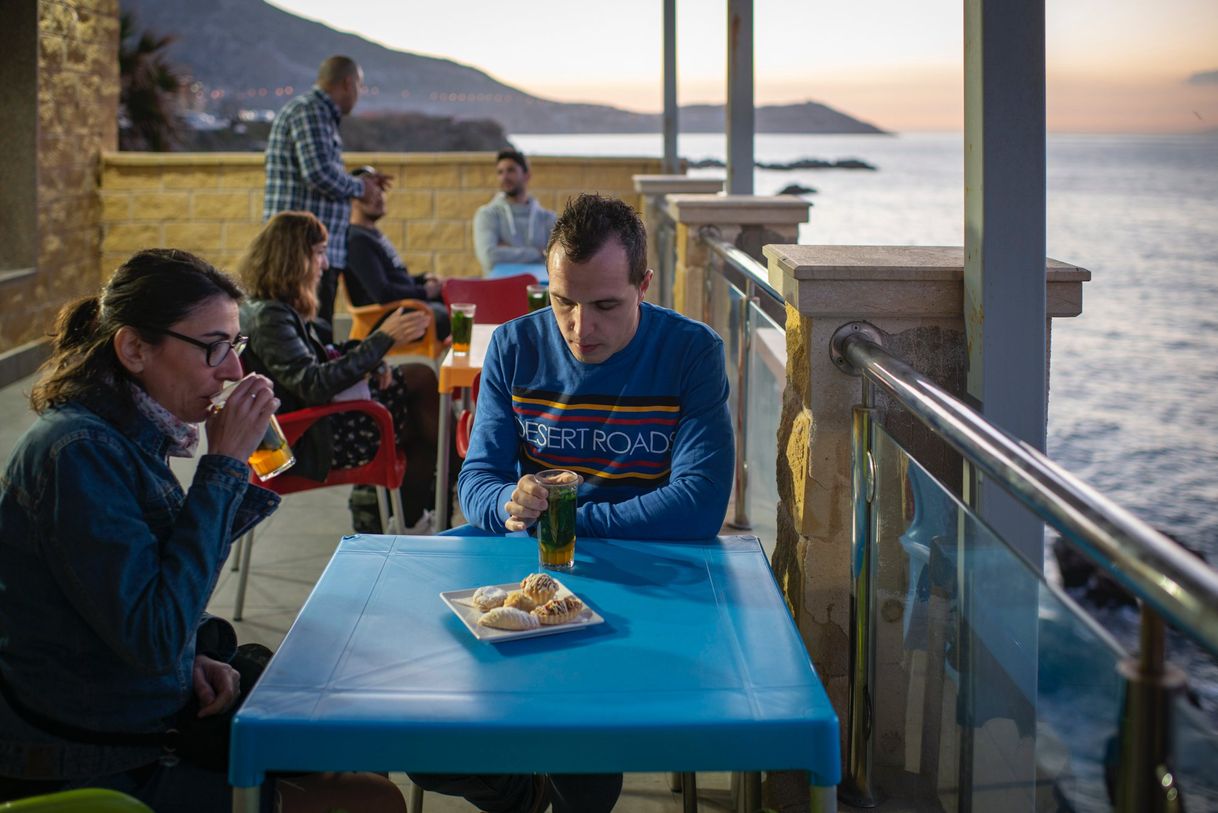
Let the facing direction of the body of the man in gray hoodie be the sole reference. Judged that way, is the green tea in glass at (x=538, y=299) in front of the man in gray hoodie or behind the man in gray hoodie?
in front

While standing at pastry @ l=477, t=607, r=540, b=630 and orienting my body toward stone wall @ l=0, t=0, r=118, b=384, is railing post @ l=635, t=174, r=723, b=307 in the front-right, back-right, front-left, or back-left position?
front-right

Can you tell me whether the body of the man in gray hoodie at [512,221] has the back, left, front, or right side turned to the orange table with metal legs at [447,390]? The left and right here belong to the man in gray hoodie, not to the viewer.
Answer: front

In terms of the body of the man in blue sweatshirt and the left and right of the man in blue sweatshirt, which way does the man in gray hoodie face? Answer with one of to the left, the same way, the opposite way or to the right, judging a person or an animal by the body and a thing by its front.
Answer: the same way

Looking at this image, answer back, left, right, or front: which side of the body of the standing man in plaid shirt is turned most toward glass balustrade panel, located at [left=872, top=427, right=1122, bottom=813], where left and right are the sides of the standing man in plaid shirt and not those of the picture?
right

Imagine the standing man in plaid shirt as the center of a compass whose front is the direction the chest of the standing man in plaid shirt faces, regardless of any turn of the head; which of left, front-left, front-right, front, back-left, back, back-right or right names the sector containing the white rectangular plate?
right

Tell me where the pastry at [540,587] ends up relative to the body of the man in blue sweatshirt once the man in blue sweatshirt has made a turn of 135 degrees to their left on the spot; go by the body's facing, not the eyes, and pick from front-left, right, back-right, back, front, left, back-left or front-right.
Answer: back-right

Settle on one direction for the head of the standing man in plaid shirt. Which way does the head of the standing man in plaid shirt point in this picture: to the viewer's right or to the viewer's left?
to the viewer's right

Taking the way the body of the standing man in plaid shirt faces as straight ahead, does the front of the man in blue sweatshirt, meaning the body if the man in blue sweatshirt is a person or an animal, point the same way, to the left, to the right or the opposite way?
to the right

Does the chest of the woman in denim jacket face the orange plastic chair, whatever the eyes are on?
no

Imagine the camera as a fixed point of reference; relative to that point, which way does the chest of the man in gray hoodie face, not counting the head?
toward the camera

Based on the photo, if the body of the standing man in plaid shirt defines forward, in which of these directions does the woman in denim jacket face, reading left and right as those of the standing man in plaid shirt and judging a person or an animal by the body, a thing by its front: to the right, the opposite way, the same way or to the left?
the same way

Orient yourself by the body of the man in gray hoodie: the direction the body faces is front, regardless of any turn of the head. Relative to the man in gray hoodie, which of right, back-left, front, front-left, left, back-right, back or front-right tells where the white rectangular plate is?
front

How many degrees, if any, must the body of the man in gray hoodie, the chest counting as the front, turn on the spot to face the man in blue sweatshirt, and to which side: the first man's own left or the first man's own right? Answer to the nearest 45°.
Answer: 0° — they already face them

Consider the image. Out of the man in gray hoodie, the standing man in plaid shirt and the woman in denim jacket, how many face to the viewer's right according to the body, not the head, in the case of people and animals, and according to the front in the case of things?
2

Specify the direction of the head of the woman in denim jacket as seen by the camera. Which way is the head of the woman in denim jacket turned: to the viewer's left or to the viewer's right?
to the viewer's right

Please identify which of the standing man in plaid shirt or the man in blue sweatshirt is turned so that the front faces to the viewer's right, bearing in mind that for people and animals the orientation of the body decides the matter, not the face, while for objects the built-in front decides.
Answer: the standing man in plaid shirt

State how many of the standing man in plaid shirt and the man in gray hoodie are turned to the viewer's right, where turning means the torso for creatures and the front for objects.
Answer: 1

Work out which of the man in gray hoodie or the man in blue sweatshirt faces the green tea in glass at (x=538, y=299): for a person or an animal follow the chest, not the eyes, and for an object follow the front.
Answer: the man in gray hoodie

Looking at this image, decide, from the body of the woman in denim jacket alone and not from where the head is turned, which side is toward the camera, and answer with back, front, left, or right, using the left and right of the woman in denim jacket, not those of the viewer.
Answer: right

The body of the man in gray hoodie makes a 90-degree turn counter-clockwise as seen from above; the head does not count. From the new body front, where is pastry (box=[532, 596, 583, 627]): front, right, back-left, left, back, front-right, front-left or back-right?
right

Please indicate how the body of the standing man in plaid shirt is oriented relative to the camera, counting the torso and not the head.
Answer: to the viewer's right
